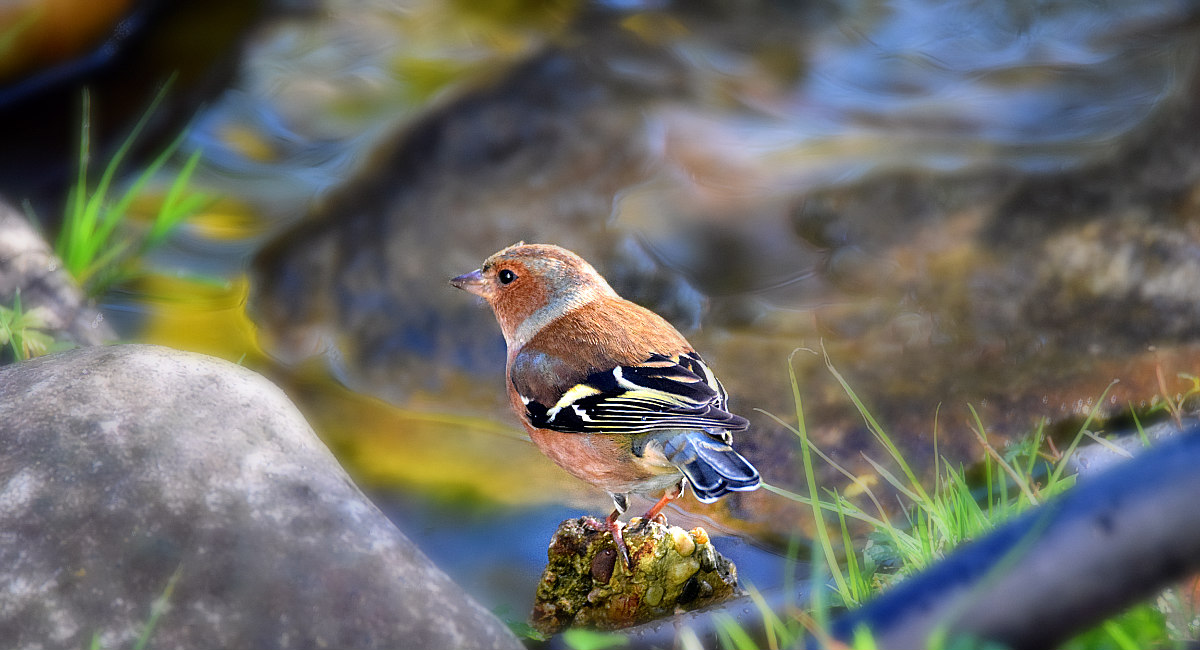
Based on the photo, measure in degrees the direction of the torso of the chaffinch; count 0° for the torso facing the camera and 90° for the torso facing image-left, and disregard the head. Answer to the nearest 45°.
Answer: approximately 135°

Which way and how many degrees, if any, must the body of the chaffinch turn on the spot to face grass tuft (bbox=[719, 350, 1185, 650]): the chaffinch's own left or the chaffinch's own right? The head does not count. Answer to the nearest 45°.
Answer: approximately 135° to the chaffinch's own right

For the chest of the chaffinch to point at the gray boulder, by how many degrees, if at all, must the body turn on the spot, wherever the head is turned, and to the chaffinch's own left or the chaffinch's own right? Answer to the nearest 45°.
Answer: approximately 90° to the chaffinch's own left

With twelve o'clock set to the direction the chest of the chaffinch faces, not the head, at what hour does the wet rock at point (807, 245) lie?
The wet rock is roughly at 2 o'clock from the chaffinch.

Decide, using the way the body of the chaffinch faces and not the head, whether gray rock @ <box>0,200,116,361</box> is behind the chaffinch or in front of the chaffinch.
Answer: in front

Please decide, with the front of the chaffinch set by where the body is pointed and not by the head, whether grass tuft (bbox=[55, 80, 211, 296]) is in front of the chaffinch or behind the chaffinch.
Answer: in front

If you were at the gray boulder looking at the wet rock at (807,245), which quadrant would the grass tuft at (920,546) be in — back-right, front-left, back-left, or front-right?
front-right

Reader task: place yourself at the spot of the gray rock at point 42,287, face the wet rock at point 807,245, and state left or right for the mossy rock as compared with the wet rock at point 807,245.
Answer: right
